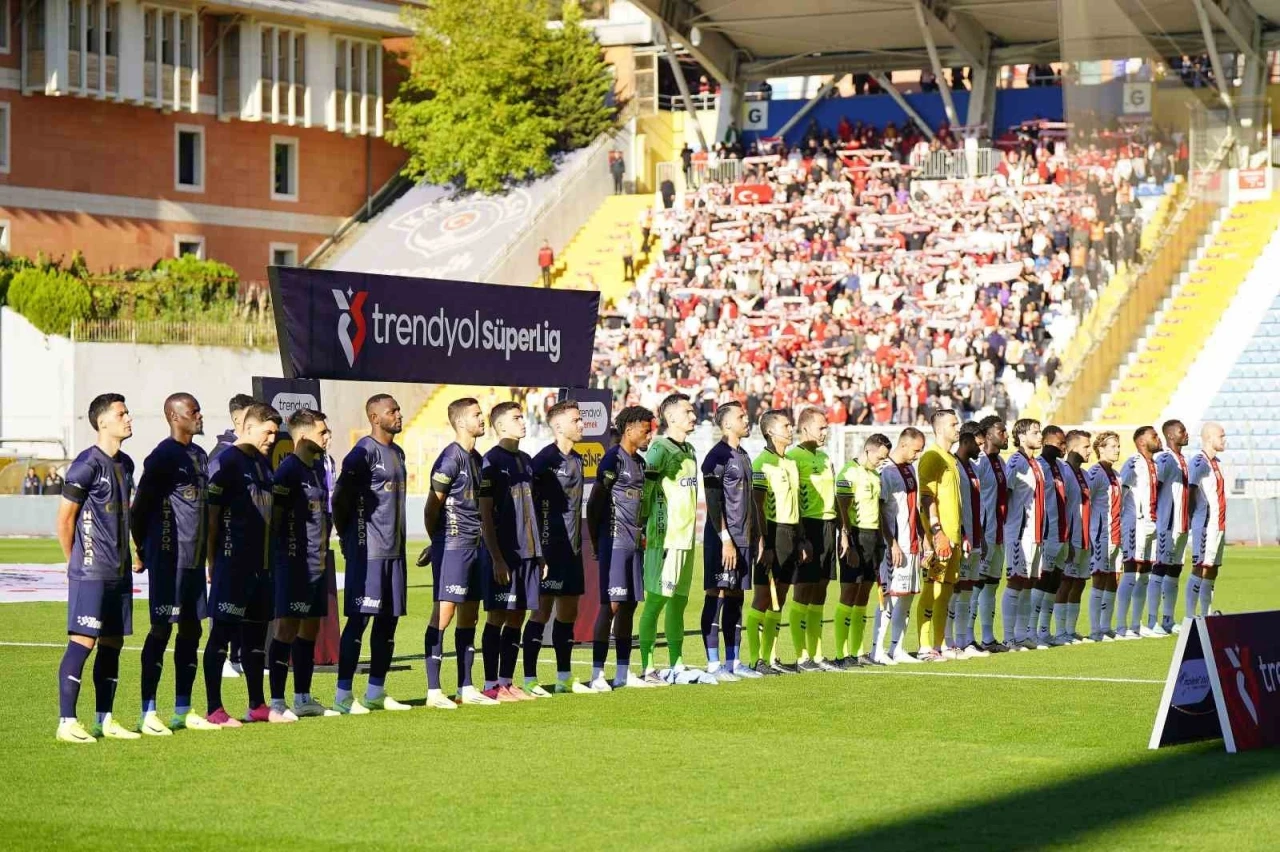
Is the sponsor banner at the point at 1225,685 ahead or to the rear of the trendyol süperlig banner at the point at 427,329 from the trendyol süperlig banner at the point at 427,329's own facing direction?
ahead

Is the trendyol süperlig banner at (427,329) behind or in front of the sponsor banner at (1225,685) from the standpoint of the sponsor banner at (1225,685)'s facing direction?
behind

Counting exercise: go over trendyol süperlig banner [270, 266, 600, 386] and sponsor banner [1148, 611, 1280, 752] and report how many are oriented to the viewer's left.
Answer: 0

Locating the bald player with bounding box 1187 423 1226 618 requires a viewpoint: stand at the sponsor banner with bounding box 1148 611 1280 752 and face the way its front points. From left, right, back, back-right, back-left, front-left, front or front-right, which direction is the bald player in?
back-left

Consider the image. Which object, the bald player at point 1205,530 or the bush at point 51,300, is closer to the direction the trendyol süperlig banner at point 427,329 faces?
the bald player

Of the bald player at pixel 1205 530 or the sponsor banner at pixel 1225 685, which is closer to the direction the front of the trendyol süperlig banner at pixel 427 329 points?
the sponsor banner

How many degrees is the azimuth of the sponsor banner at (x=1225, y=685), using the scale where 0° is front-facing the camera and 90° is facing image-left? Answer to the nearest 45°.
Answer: approximately 315°

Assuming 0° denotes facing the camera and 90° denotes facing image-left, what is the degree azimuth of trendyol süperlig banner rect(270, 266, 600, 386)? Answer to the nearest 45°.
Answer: approximately 315°

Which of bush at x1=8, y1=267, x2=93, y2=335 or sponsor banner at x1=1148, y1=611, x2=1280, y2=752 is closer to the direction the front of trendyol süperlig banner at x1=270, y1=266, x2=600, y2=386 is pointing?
the sponsor banner

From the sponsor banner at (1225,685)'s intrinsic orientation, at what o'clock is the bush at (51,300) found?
The bush is roughly at 6 o'clock from the sponsor banner.
